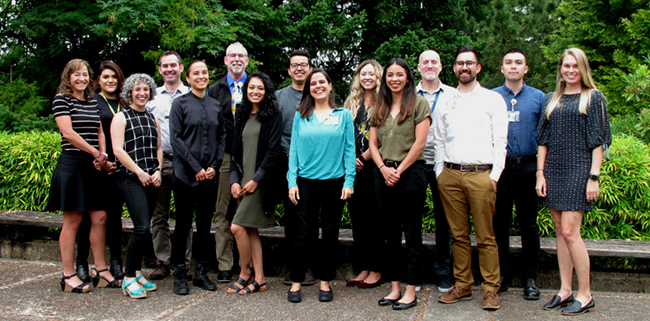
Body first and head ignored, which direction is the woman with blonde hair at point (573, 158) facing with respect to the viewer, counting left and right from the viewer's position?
facing the viewer and to the left of the viewer

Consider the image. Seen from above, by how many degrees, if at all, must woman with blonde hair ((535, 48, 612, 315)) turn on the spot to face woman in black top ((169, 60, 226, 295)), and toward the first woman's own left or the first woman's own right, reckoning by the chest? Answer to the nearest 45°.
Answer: approximately 45° to the first woman's own right

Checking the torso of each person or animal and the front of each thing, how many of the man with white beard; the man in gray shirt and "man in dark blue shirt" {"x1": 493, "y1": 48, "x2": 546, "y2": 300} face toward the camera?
3

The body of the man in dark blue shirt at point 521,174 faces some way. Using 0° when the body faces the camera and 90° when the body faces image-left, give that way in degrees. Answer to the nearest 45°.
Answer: approximately 0°

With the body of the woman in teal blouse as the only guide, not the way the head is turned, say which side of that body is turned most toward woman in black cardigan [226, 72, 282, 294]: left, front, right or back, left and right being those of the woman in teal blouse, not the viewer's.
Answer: right

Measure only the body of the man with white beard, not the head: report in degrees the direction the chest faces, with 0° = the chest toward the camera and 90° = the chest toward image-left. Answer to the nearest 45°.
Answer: approximately 0°

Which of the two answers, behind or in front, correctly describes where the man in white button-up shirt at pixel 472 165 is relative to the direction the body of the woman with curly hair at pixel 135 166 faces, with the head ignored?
in front

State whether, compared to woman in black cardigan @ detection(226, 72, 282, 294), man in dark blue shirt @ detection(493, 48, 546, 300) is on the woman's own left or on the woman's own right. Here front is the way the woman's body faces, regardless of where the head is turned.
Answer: on the woman's own left

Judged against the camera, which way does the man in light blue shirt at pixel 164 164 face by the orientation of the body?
toward the camera

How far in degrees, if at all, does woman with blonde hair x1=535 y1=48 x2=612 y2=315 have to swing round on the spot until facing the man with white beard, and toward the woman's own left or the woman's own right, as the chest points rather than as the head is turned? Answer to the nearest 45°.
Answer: approximately 45° to the woman's own right

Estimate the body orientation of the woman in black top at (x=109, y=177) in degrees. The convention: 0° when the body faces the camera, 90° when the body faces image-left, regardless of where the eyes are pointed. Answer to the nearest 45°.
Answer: approximately 315°

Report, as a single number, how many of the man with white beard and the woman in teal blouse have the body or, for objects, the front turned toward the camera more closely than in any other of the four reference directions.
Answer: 2

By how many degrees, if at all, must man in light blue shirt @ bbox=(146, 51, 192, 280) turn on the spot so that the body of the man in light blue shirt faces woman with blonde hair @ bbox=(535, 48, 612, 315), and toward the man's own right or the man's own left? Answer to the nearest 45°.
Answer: approximately 45° to the man's own left

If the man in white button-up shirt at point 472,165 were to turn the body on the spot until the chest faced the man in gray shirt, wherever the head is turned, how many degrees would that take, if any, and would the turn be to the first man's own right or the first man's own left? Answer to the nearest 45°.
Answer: approximately 90° to the first man's own right

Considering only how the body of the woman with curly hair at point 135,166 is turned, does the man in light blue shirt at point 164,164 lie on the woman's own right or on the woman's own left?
on the woman's own left

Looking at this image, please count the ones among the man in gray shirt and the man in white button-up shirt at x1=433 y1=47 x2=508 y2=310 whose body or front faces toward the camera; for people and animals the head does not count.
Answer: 2
